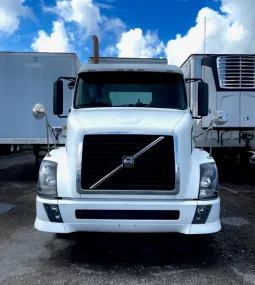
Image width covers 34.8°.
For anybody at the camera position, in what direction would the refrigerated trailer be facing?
facing the viewer

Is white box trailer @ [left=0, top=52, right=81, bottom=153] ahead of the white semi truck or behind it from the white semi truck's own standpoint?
behind

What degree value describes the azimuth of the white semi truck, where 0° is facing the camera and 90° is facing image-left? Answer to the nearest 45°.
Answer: approximately 0°
